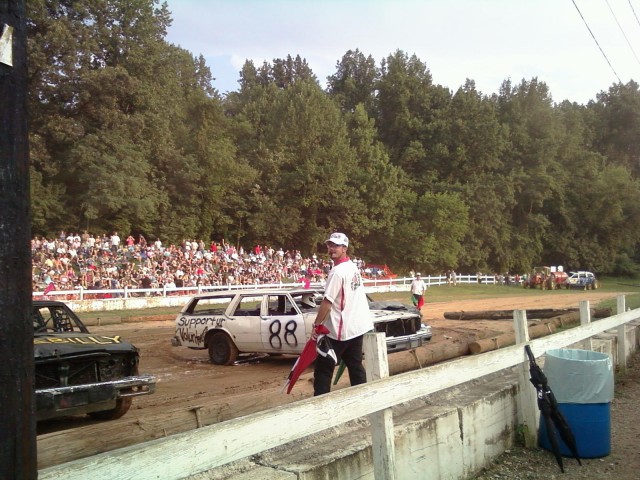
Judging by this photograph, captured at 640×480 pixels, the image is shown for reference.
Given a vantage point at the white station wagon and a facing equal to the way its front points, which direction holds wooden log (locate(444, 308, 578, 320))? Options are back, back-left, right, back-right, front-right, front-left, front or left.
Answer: left

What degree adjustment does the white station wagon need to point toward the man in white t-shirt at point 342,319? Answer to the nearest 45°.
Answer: approximately 45° to its right

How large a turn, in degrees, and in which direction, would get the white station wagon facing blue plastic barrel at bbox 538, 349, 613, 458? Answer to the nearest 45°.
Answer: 0° — it already faces it

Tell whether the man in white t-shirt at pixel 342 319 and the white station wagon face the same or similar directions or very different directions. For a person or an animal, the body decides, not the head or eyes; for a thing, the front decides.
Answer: very different directions

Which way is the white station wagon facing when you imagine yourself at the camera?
facing the viewer and to the right of the viewer

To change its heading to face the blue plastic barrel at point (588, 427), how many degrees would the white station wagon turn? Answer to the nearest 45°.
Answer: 0° — it already faces it
